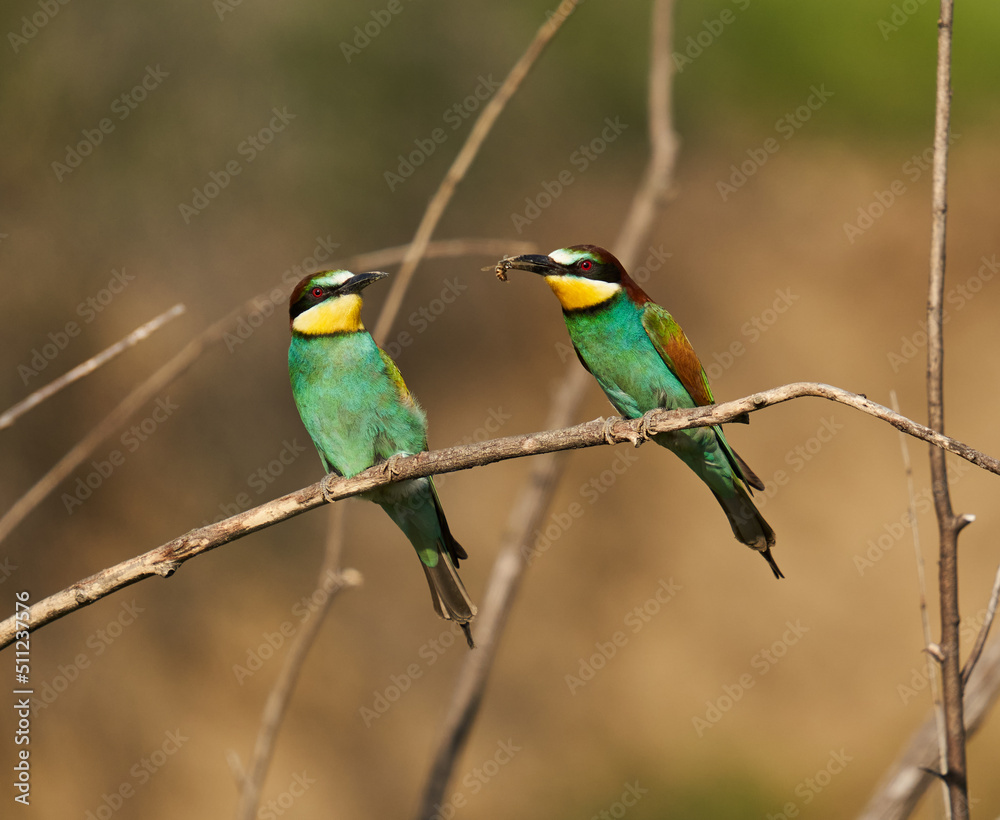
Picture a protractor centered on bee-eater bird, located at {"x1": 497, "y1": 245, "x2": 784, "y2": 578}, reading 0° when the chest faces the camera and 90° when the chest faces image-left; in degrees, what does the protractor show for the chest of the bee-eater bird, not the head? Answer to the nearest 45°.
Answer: approximately 45°

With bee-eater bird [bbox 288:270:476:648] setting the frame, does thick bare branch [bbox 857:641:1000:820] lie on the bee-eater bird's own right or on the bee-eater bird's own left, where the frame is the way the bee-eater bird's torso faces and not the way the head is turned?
on the bee-eater bird's own left

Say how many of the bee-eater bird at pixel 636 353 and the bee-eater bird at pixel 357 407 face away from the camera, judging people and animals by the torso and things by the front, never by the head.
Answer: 0

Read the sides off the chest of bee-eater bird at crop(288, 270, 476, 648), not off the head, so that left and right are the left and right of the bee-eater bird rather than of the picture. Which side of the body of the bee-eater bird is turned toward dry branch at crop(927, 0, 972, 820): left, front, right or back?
left

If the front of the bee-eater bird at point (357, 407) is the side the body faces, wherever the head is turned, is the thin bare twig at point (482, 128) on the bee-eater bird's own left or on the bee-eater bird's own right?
on the bee-eater bird's own left

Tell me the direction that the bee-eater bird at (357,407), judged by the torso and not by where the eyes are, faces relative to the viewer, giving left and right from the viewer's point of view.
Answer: facing the viewer and to the left of the viewer
